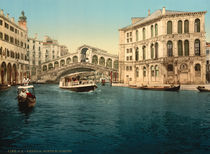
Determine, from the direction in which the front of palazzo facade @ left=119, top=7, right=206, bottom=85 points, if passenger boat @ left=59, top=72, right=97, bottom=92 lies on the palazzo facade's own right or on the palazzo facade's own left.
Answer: on the palazzo facade's own right

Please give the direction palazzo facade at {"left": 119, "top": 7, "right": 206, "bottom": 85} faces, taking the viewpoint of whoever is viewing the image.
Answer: facing the viewer
